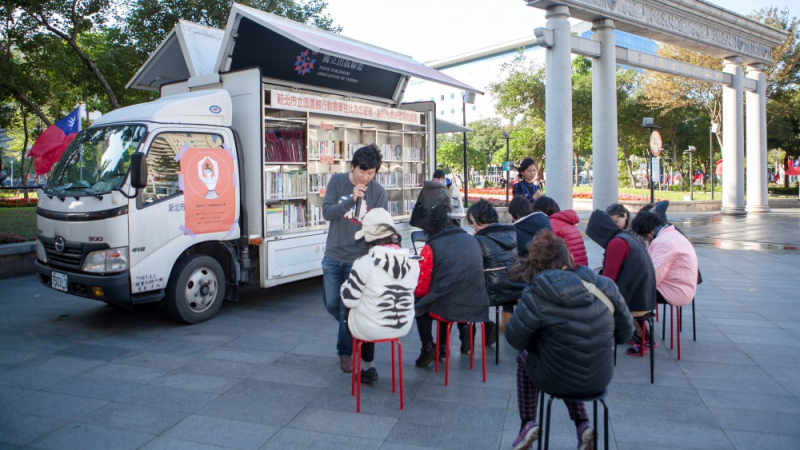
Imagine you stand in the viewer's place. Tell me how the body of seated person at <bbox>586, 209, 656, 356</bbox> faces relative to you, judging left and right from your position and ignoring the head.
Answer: facing away from the viewer and to the left of the viewer

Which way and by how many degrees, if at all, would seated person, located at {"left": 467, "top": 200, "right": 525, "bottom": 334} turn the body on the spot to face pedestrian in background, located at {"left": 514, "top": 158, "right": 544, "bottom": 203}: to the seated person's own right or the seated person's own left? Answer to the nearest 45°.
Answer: approximately 45° to the seated person's own right

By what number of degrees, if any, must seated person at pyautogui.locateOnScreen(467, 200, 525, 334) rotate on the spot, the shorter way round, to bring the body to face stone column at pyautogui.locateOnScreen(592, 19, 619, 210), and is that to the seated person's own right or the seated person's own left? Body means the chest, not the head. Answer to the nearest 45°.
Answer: approximately 45° to the seated person's own right

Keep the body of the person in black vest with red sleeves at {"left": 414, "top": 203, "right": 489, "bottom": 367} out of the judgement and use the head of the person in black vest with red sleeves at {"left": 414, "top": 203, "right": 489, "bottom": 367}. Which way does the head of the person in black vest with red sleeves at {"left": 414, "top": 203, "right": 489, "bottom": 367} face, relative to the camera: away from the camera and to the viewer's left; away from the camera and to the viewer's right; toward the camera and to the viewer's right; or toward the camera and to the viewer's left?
away from the camera and to the viewer's left

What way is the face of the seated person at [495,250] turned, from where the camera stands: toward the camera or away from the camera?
away from the camera

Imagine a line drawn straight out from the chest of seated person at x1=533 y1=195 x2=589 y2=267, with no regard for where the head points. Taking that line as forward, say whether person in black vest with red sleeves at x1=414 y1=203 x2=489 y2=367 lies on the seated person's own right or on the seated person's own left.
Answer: on the seated person's own left

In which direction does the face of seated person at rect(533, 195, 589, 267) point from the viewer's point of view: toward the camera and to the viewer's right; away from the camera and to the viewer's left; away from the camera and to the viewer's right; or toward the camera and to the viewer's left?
away from the camera and to the viewer's left

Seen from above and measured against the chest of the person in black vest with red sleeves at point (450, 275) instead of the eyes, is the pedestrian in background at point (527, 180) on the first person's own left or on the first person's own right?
on the first person's own right

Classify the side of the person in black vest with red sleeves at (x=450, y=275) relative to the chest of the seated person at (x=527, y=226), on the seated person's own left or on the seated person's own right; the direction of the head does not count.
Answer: on the seated person's own left

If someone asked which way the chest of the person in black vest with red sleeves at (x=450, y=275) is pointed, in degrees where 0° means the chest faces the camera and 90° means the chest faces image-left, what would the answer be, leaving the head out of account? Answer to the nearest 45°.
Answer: approximately 135°

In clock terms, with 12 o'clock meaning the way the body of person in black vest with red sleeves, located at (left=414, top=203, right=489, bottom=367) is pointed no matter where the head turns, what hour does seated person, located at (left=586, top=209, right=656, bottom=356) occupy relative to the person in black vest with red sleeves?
The seated person is roughly at 4 o'clock from the person in black vest with red sleeves.

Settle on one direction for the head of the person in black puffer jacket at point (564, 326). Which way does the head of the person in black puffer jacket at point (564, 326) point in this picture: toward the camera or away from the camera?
away from the camera

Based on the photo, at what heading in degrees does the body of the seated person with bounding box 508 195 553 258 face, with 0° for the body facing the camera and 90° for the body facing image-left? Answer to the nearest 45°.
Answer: approximately 135°
